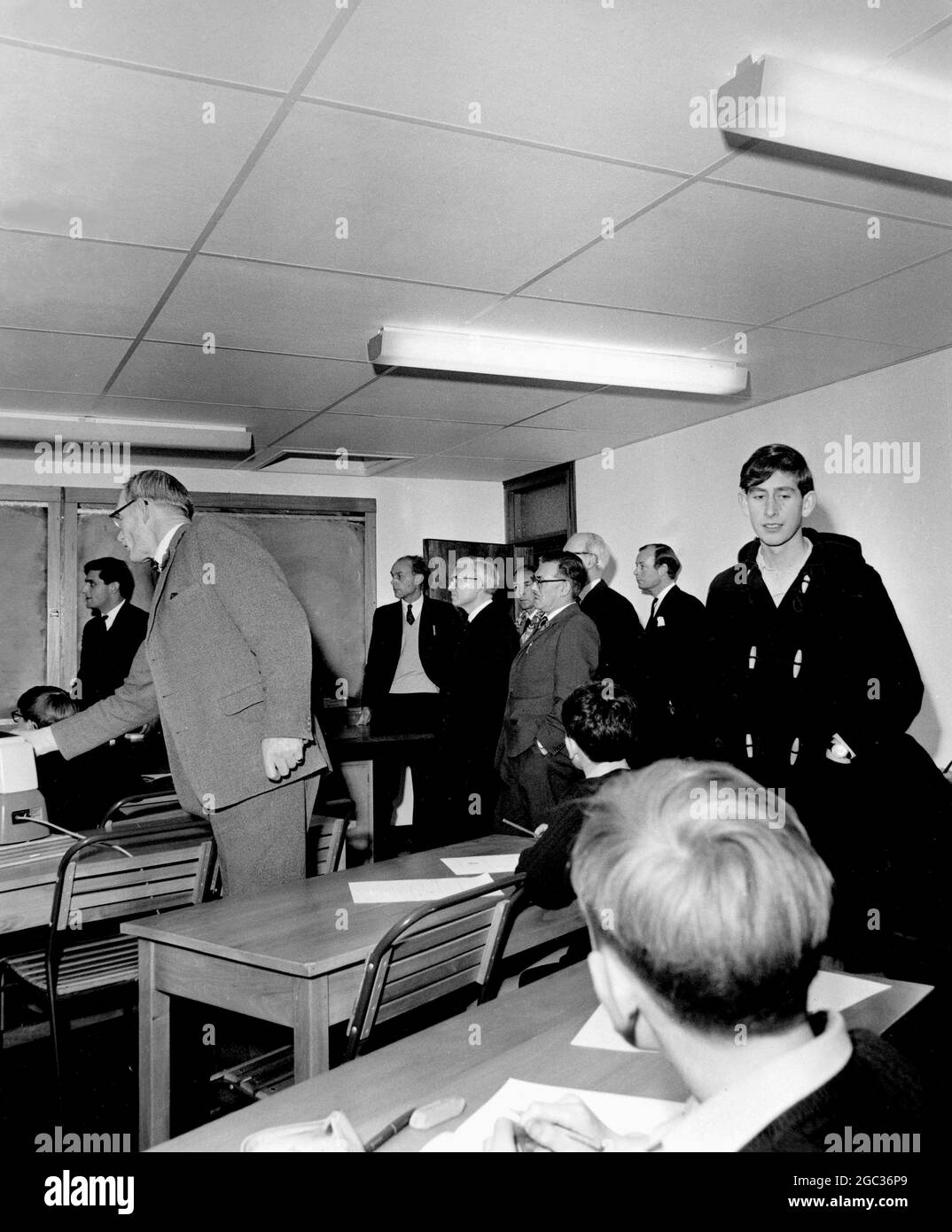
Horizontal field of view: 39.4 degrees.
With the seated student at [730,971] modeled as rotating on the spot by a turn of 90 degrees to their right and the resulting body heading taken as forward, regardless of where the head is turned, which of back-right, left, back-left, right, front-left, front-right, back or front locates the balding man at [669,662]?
front-left

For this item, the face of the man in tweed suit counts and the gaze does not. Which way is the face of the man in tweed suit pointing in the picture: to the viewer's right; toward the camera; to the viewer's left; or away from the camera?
to the viewer's left

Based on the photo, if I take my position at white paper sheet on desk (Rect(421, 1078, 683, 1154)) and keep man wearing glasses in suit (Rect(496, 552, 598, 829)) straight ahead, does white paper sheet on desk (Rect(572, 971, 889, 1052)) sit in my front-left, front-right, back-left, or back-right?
front-right

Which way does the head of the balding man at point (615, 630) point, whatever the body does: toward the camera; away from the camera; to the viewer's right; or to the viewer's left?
to the viewer's left

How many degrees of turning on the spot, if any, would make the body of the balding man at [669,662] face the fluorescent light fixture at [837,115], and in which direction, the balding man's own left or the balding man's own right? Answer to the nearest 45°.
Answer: approximately 90° to the balding man's own left

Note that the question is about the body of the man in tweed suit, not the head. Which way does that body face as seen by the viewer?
to the viewer's left

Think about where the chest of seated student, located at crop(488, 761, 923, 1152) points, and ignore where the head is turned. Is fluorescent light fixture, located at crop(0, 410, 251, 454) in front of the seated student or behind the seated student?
in front

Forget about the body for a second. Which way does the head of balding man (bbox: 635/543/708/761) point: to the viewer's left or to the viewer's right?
to the viewer's left

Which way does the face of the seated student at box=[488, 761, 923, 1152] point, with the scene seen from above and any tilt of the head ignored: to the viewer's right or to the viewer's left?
to the viewer's left

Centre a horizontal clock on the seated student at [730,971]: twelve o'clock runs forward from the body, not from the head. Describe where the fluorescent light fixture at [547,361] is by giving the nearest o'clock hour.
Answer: The fluorescent light fixture is roughly at 1 o'clock from the seated student.
